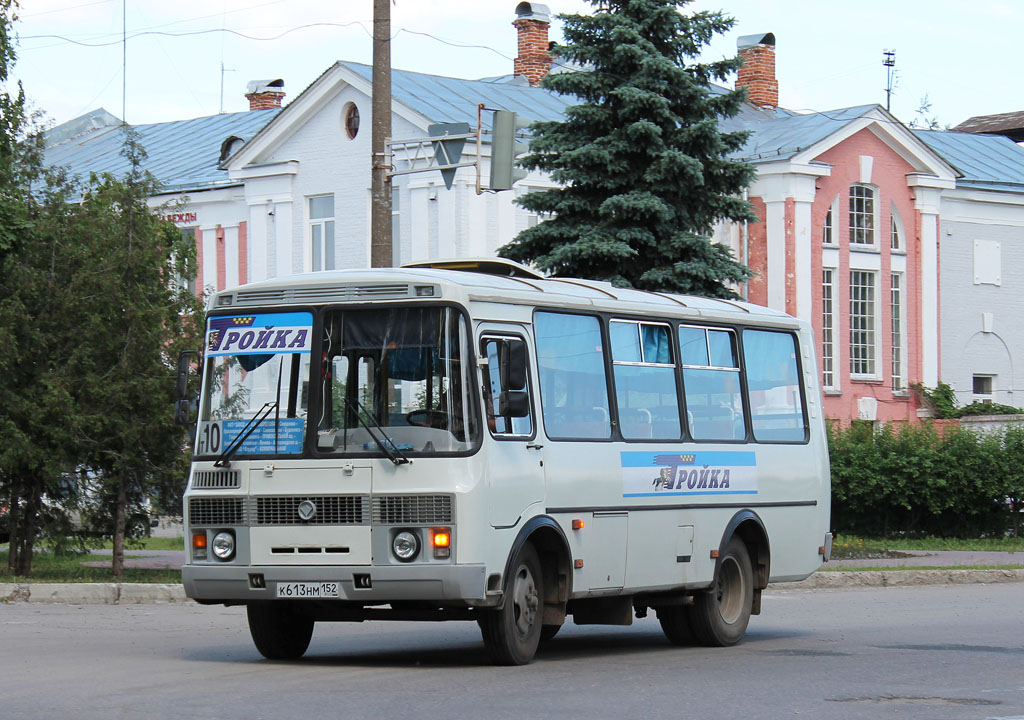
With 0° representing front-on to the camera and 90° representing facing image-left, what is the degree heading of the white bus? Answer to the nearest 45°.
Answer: approximately 45°

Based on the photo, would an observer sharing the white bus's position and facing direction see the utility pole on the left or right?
on its right

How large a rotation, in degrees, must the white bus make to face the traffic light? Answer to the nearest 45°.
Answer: approximately 135° to its right

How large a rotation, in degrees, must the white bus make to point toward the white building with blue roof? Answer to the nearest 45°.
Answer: approximately 135° to its right

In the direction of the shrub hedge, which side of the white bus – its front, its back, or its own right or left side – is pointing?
back

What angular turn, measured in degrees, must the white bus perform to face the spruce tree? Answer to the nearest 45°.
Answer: approximately 135° to its right
